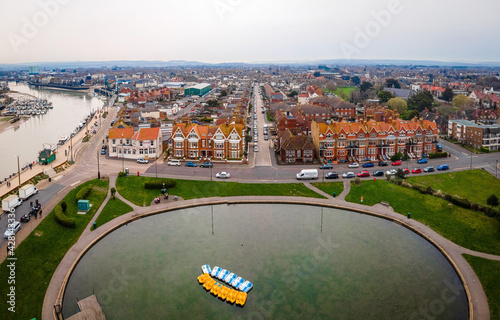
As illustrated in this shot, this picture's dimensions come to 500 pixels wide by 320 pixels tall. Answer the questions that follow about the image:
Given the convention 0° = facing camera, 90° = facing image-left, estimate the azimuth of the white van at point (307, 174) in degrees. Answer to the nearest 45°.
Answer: approximately 90°

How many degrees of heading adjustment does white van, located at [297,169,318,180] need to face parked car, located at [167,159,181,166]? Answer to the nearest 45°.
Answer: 0° — it already faces it

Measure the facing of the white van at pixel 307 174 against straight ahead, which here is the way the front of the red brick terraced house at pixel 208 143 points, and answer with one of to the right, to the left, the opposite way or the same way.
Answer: to the right

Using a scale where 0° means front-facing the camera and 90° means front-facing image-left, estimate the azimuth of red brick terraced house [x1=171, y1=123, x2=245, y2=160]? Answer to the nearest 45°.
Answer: approximately 0°

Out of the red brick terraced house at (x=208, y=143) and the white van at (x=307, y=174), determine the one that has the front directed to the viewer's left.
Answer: the white van

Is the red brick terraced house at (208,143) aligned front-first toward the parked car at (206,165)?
yes

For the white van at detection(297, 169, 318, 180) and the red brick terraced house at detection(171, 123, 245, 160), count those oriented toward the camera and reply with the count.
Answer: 1
